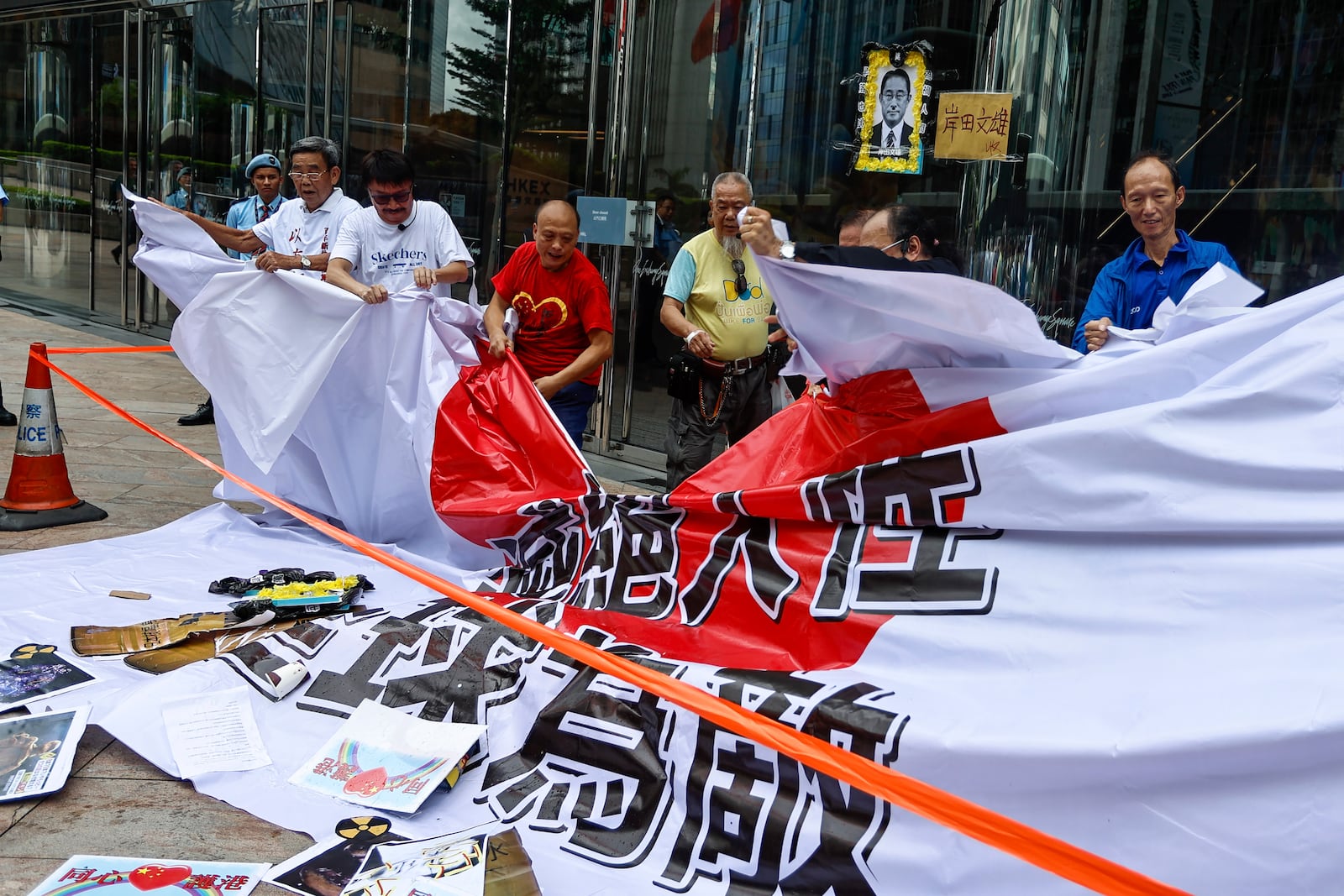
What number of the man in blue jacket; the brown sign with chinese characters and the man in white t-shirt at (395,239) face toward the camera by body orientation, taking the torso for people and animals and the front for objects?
3

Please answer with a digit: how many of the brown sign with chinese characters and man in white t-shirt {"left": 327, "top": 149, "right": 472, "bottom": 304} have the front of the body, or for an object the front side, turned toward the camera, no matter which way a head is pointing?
2

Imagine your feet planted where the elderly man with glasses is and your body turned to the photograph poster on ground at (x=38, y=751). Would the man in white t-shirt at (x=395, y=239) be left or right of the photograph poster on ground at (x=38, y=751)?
left

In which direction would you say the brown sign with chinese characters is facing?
toward the camera

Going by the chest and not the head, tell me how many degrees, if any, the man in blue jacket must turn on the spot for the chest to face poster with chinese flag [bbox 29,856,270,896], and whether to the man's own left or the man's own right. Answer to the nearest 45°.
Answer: approximately 45° to the man's own right

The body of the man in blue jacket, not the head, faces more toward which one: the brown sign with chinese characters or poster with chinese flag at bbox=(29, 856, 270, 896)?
the poster with chinese flag

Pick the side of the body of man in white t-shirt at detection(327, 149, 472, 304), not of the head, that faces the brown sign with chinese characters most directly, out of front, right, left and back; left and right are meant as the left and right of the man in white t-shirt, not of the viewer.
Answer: left

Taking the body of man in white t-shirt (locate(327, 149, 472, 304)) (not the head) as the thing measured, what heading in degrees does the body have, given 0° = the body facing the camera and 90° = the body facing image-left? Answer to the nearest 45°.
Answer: approximately 0°

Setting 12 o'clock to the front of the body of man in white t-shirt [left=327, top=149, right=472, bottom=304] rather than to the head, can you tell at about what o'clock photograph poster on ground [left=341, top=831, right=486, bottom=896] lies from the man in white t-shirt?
The photograph poster on ground is roughly at 12 o'clock from the man in white t-shirt.

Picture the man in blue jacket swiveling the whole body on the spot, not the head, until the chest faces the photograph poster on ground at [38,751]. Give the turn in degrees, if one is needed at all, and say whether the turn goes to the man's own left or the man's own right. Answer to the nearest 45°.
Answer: approximately 45° to the man's own right

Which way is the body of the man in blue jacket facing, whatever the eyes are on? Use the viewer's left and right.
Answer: facing the viewer

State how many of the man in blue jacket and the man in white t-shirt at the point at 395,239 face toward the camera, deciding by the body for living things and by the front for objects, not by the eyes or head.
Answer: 2
